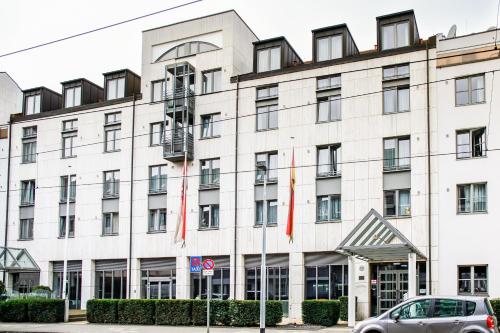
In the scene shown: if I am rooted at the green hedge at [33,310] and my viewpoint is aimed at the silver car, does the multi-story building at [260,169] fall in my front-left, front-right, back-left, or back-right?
front-left

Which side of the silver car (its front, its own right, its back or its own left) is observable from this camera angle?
left

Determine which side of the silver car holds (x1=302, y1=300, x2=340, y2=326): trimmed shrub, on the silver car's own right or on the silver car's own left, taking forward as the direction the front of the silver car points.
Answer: on the silver car's own right

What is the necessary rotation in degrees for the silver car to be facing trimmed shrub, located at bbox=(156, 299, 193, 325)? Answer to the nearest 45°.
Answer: approximately 45° to its right

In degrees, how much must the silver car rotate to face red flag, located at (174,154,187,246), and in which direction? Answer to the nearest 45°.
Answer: approximately 45° to its right

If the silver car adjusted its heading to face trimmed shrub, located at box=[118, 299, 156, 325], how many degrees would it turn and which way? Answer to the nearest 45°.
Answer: approximately 45° to its right

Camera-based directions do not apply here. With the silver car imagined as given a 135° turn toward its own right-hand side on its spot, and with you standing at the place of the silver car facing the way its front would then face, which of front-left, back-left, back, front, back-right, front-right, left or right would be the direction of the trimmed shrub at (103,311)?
left

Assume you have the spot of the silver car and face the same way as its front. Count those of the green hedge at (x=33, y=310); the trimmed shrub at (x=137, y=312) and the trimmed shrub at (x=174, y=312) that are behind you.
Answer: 0

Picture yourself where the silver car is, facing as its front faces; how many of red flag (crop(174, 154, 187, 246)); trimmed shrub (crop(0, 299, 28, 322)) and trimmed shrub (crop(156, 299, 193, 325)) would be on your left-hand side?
0
